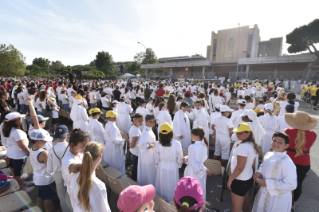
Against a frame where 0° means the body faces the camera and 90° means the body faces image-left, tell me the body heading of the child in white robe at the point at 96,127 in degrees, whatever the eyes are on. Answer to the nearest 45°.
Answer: approximately 225°

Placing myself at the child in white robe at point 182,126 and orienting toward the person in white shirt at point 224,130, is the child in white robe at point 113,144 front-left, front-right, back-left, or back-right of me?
back-right

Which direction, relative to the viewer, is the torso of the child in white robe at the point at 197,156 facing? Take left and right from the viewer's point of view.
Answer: facing away from the viewer and to the left of the viewer

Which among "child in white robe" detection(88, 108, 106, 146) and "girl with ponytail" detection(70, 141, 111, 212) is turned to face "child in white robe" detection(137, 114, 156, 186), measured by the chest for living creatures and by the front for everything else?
the girl with ponytail

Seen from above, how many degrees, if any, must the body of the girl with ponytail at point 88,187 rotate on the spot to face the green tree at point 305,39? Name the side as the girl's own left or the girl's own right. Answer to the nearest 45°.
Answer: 0° — they already face it
